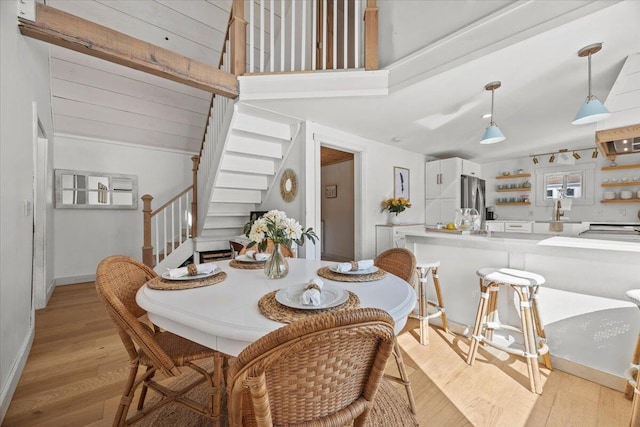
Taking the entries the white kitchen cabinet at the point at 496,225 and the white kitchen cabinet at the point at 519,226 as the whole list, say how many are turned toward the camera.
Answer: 2

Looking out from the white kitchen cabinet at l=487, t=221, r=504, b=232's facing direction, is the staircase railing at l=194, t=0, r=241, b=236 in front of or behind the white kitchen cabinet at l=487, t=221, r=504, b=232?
in front

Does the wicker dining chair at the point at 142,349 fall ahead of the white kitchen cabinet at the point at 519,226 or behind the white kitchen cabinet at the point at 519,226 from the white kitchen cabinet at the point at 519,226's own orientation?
ahead

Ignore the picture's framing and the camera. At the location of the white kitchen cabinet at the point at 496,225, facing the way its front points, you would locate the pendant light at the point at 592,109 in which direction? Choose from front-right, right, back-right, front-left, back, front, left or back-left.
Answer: front

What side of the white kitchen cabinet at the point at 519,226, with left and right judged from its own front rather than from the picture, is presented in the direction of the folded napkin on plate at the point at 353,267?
front

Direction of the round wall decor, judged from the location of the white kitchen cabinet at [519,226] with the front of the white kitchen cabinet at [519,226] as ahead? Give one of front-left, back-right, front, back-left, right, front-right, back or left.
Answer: front-right

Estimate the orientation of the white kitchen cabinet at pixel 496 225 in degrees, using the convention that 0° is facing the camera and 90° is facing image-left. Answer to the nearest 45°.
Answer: approximately 0°

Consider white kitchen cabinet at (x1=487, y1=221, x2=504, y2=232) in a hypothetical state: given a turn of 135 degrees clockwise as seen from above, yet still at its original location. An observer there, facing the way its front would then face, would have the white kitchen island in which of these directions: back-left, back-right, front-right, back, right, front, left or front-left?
back-left

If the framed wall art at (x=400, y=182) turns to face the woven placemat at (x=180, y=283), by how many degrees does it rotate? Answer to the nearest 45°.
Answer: approximately 45° to its right

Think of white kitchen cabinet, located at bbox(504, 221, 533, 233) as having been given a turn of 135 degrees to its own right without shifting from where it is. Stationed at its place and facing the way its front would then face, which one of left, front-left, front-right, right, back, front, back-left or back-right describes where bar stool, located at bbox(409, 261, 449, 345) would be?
back-left

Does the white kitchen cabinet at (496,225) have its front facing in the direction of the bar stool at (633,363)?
yes

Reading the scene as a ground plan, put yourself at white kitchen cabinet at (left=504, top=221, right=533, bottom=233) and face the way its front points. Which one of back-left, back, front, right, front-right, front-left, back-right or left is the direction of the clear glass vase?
front

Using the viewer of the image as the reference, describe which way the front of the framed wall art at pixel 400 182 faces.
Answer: facing the viewer and to the right of the viewer

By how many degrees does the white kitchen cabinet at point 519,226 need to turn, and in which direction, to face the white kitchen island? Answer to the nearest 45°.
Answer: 0° — it already faces it

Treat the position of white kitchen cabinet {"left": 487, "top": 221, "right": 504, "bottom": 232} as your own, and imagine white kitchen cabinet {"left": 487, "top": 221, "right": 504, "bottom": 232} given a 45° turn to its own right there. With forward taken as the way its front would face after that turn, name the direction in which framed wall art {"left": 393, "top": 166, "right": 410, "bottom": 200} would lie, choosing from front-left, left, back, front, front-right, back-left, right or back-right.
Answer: front

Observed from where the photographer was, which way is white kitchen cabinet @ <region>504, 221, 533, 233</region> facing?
facing the viewer

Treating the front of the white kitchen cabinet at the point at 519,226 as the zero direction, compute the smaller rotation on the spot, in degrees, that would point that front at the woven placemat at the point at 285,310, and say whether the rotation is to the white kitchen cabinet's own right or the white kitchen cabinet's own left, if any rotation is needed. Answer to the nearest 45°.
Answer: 0° — it already faces it
